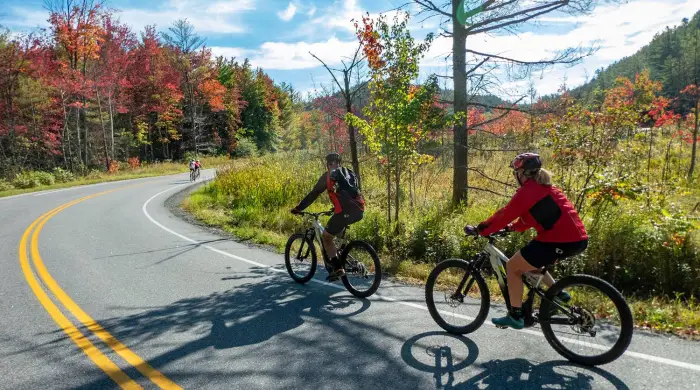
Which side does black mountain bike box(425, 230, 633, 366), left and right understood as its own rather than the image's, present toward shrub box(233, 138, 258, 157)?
front

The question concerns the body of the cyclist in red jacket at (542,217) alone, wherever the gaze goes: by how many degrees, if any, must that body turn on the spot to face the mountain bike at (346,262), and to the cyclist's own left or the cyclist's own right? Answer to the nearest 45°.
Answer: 0° — they already face it

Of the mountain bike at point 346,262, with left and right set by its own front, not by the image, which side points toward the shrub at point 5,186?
front

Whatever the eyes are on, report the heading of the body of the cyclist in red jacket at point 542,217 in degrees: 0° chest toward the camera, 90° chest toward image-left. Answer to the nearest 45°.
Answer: approximately 135°

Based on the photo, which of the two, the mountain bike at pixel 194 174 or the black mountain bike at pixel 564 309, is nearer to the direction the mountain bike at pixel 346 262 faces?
the mountain bike

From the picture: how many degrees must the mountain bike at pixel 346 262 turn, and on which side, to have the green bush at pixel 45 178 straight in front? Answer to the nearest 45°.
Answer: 0° — it already faces it

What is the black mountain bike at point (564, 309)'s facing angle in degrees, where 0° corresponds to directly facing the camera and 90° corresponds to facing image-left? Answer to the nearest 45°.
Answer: approximately 135°

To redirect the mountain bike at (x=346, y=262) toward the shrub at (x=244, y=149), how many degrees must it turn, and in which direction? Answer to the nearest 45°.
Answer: approximately 45° to its right

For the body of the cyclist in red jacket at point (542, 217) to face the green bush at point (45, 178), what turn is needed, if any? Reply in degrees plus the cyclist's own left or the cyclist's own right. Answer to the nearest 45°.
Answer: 0° — they already face it

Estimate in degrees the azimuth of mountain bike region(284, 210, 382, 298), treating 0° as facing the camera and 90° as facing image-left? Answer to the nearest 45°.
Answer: approximately 135°

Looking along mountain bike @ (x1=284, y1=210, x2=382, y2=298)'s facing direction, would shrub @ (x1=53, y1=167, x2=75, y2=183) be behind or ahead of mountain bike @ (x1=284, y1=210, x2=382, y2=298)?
ahead
